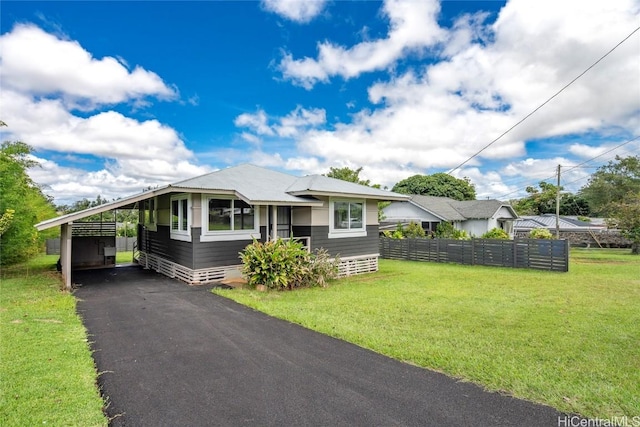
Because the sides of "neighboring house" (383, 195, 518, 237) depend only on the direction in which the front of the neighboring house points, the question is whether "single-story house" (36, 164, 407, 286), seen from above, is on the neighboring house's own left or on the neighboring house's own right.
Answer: on the neighboring house's own right

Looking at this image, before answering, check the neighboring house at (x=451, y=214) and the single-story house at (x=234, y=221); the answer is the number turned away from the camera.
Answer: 0

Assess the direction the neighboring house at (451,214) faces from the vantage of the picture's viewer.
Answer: facing the viewer and to the right of the viewer

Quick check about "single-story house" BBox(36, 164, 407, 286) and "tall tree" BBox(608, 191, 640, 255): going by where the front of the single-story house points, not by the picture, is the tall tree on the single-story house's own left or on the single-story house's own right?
on the single-story house's own left

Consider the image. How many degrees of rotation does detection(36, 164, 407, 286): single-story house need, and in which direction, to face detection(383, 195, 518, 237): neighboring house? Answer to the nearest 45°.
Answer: approximately 90° to its left

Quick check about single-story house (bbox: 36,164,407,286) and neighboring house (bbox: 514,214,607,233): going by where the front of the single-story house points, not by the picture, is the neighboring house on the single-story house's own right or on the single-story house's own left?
on the single-story house's own left

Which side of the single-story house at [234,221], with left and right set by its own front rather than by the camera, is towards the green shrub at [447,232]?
left

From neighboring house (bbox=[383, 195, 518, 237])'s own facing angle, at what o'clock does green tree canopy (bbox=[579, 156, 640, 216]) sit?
The green tree canopy is roughly at 9 o'clock from the neighboring house.

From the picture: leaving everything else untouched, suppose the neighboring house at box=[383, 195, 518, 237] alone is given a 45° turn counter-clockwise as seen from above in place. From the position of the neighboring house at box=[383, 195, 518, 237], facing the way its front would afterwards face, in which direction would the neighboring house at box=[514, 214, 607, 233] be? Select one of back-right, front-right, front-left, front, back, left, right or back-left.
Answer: front-left
